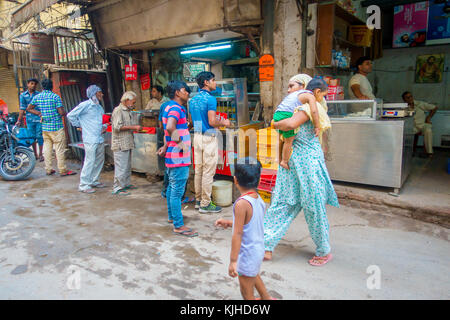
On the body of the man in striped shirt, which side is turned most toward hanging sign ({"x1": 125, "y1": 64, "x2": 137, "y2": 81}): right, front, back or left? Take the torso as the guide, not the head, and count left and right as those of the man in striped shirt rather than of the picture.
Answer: left

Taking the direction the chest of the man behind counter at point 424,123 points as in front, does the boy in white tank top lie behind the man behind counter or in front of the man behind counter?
in front

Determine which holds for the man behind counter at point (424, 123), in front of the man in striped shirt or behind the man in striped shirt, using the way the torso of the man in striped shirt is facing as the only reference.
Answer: in front

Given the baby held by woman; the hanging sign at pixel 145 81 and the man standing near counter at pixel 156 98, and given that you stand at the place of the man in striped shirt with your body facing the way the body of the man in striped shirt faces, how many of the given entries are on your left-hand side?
2

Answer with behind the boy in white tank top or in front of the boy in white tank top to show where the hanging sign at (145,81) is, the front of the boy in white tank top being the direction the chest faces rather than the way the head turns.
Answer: in front

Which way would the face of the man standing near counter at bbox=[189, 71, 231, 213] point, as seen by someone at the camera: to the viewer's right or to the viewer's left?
to the viewer's right

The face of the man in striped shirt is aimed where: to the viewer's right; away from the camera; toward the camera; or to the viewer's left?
to the viewer's right

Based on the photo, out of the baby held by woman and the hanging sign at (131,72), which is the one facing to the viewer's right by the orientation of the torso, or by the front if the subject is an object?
the baby held by woman

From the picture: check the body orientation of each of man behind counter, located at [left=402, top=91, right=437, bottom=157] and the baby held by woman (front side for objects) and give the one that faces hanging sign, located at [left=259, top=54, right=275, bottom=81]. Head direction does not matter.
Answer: the man behind counter

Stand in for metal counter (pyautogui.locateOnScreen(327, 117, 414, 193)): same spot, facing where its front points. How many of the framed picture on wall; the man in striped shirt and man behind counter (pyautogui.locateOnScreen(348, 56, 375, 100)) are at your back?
2

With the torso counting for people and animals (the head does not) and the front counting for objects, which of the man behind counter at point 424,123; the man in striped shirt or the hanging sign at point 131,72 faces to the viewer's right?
the man in striped shirt
